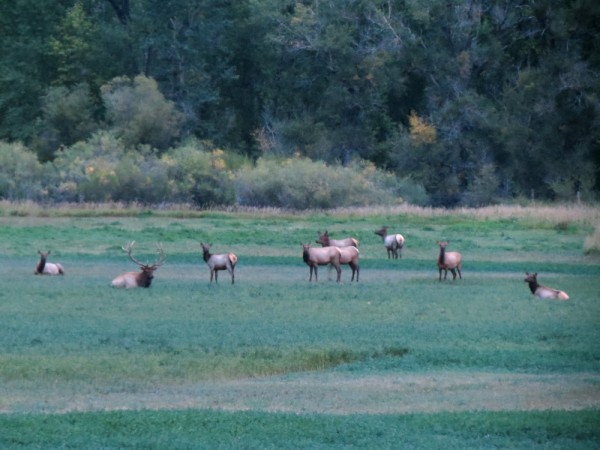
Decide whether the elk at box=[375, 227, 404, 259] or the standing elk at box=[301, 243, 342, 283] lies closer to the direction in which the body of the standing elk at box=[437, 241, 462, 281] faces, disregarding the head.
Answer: the standing elk

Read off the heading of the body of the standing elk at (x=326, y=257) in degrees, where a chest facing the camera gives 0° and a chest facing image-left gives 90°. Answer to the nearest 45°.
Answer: approximately 90°

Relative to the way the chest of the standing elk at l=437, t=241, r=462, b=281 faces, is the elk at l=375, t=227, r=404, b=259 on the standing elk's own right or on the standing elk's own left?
on the standing elk's own right

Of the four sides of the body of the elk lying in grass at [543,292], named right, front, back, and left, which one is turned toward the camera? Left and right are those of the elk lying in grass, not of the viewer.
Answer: left

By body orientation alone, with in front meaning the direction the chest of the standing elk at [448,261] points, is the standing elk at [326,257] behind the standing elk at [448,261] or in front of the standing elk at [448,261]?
in front

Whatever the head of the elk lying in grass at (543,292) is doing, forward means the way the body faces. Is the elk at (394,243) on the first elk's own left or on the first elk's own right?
on the first elk's own right

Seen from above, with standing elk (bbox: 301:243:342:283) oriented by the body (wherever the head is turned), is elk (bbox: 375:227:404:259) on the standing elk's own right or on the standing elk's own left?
on the standing elk's own right
